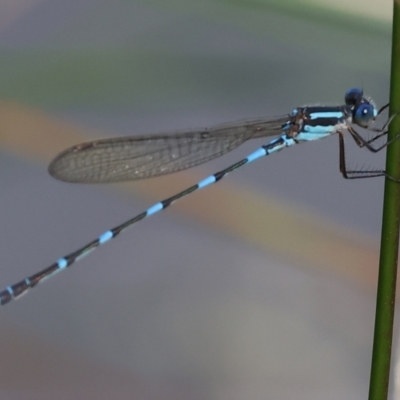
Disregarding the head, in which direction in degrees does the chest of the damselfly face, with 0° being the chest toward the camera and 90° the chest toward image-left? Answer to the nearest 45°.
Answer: approximately 270°
